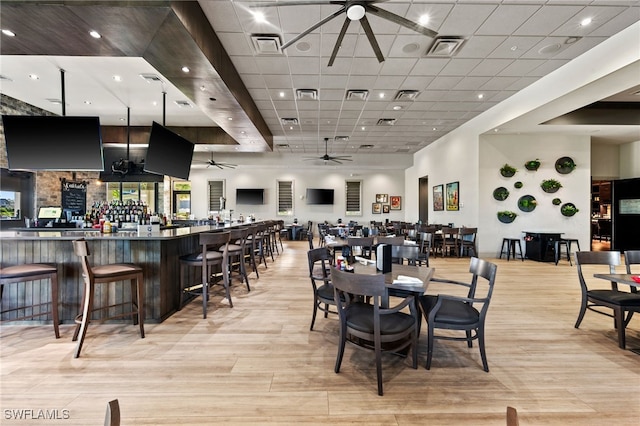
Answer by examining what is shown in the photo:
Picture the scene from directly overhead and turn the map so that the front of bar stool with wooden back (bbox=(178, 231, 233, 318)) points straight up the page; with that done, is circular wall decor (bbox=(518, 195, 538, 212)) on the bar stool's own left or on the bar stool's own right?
on the bar stool's own right

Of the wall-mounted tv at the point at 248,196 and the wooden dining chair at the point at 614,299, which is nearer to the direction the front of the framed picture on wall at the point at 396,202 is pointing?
the wooden dining chair

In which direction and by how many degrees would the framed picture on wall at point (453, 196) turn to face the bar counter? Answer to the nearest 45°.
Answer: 0° — it already faces it

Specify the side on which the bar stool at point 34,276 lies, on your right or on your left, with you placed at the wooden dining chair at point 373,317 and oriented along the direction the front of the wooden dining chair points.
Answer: on your left

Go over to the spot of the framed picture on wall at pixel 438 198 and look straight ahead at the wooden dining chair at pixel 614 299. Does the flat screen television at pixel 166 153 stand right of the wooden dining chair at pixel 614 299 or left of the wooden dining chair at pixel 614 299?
right

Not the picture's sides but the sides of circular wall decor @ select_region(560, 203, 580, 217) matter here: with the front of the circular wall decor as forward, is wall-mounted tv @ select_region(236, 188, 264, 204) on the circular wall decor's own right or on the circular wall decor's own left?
on the circular wall decor's own right

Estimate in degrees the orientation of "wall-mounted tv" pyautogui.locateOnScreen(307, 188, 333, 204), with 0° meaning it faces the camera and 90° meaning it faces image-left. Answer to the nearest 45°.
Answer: approximately 0°

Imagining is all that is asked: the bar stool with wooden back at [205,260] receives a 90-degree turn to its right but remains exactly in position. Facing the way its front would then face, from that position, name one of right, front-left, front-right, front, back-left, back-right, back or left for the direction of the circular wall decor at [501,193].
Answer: front-right

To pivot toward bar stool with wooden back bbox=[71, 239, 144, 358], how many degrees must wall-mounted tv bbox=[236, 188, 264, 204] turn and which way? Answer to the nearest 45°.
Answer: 0° — it already faces it
